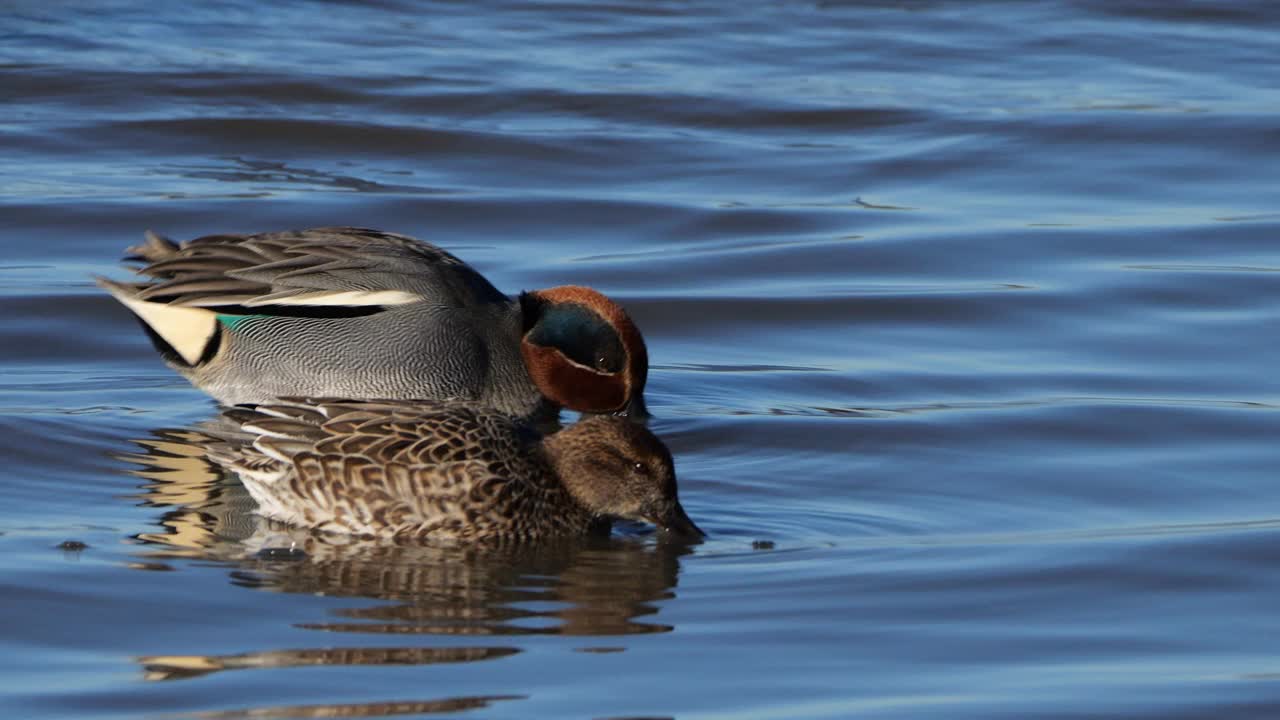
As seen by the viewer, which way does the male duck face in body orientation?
to the viewer's right

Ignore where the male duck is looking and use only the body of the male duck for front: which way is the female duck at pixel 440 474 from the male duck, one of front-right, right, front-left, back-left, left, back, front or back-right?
right

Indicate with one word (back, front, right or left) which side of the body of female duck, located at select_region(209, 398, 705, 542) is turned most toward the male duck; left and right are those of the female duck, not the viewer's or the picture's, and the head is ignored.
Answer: left

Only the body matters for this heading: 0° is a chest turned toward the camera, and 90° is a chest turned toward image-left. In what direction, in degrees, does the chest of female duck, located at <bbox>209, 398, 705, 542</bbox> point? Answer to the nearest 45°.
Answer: approximately 270°

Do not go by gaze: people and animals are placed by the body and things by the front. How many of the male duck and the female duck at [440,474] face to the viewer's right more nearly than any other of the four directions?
2
